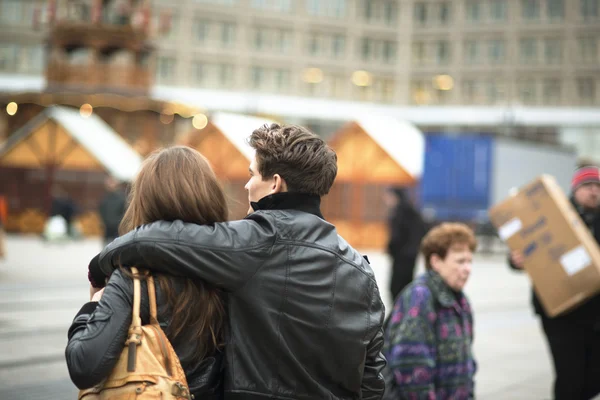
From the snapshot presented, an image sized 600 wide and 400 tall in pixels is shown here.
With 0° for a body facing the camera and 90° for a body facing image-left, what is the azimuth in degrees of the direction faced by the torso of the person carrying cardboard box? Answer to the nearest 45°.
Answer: approximately 45°

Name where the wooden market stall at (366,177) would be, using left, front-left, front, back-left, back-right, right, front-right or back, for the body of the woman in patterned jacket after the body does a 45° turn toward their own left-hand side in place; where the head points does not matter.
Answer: left

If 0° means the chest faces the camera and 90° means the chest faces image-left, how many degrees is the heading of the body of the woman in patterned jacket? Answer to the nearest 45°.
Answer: approximately 315°

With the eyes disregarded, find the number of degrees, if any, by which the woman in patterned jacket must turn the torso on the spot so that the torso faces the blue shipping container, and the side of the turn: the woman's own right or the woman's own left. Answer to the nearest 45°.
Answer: approximately 135° to the woman's own left

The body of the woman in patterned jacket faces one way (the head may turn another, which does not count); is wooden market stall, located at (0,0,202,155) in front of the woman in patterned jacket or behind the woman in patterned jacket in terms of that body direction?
behind

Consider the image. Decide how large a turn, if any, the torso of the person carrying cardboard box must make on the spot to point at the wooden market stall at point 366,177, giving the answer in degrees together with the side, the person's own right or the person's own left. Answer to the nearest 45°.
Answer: approximately 135° to the person's own right

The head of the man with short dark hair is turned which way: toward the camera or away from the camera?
away from the camera

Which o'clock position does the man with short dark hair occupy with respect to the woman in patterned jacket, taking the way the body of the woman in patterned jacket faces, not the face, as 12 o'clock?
The man with short dark hair is roughly at 2 o'clock from the woman in patterned jacket.
